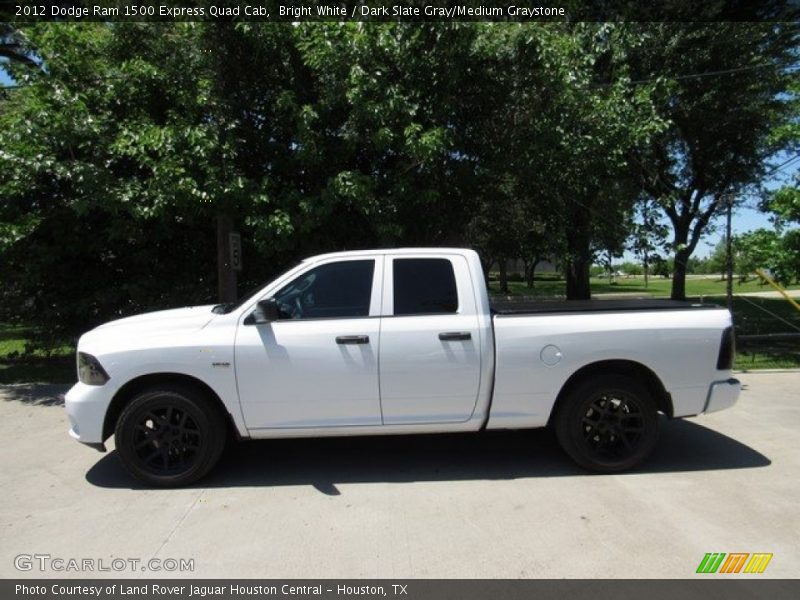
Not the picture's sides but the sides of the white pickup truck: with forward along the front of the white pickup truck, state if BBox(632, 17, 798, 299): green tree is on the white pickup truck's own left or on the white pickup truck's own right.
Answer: on the white pickup truck's own right

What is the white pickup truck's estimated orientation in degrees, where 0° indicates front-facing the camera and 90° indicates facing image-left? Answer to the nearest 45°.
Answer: approximately 90°
